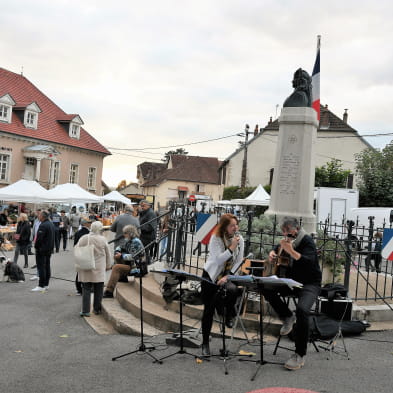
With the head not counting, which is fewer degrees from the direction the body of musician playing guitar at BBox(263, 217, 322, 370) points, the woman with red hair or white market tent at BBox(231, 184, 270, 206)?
the woman with red hair

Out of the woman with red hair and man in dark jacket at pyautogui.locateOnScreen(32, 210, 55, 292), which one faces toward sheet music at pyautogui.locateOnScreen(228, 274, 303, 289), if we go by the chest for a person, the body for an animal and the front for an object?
the woman with red hair

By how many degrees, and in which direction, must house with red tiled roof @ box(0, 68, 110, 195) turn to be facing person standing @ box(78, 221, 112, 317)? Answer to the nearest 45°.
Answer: approximately 45° to its right
